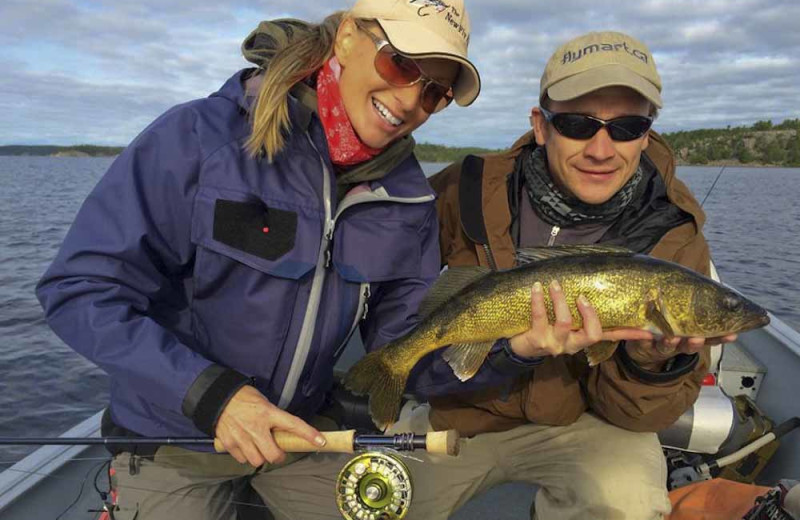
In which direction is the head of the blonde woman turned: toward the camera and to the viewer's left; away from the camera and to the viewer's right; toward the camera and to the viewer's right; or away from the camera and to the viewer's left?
toward the camera and to the viewer's right

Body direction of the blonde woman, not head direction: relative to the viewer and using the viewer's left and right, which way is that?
facing the viewer and to the right of the viewer

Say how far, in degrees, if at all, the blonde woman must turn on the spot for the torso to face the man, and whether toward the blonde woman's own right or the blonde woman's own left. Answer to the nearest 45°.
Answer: approximately 45° to the blonde woman's own left

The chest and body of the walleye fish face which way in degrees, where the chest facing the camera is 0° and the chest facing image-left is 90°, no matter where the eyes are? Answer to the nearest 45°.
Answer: approximately 270°

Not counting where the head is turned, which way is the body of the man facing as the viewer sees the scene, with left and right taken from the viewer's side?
facing the viewer
